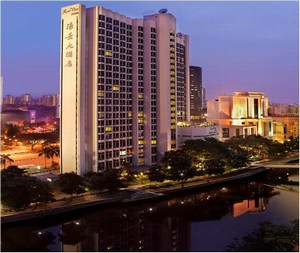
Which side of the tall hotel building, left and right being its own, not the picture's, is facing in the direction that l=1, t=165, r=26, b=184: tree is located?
right

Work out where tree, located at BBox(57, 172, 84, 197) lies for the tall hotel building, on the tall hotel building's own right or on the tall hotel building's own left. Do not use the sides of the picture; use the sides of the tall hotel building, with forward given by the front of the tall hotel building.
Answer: on the tall hotel building's own right

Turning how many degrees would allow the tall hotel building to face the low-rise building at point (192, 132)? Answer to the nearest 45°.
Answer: approximately 90° to its left

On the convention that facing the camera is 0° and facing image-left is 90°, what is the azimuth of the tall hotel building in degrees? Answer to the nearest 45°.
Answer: approximately 315°

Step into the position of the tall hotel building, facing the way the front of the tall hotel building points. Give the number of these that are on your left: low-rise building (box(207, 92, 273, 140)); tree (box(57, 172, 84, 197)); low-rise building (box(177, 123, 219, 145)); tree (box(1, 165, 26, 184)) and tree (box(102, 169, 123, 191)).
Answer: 2

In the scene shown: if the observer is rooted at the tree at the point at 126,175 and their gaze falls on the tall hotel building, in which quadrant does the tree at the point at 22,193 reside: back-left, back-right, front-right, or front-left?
back-left

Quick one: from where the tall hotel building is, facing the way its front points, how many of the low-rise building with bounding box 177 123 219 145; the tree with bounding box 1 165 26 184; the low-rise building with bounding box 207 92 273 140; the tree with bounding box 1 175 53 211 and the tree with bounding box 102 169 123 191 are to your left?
2

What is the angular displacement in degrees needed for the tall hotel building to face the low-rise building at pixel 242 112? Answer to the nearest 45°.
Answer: approximately 90° to its left

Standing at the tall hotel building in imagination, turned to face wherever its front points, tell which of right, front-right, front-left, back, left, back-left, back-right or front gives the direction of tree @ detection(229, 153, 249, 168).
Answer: front-left

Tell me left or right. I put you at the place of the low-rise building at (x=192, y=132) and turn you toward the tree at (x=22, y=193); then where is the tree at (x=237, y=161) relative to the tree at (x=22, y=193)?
left

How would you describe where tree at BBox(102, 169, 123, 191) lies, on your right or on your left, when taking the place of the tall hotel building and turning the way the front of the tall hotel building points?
on your right

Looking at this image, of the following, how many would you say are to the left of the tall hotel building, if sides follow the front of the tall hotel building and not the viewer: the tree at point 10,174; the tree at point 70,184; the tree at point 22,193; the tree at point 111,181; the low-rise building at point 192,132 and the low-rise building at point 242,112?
2

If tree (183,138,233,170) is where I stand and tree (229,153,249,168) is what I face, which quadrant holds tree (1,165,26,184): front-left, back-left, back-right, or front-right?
back-right

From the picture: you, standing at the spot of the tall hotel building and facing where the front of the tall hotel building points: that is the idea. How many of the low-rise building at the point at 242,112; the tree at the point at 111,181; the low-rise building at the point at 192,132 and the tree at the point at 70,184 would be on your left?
2
